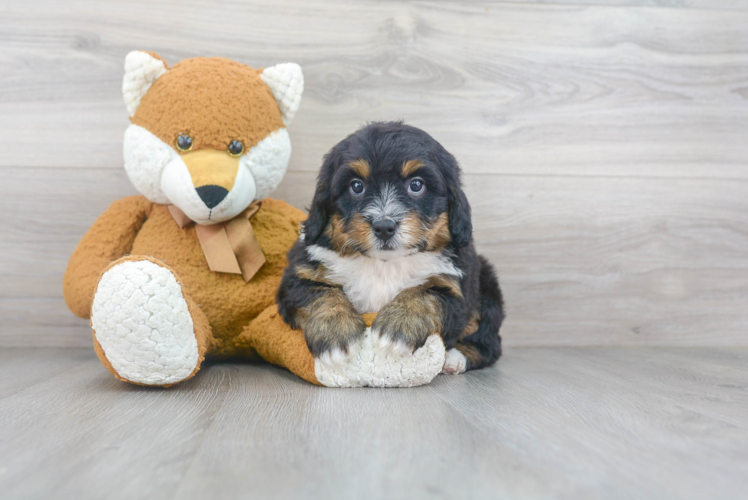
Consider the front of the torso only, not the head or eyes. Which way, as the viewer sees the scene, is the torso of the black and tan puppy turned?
toward the camera

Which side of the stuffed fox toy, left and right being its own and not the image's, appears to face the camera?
front
